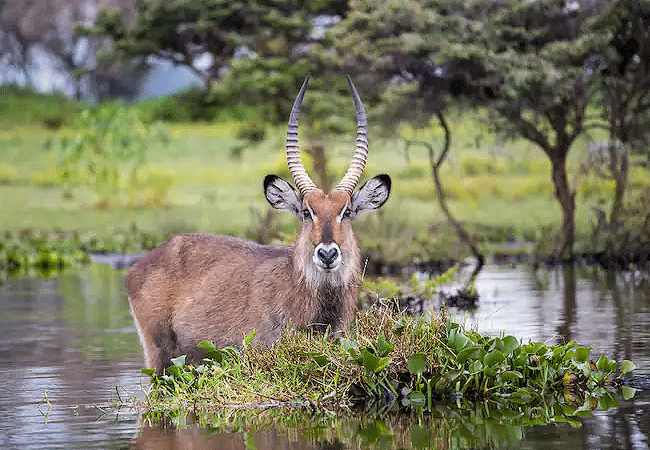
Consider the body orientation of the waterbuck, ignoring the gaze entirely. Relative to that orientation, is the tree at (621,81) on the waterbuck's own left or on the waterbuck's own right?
on the waterbuck's own left

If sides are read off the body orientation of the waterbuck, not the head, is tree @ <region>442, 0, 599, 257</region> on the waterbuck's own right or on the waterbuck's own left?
on the waterbuck's own left

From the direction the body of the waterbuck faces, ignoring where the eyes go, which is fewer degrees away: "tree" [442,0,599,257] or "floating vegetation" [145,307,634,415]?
the floating vegetation

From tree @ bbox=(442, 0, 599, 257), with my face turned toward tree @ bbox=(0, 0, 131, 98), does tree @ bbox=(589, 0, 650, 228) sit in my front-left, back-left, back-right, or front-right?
back-right

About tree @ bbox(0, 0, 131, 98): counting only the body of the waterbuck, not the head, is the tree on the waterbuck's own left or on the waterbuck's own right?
on the waterbuck's own left

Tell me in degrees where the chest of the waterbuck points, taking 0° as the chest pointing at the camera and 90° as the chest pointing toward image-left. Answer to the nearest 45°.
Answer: approximately 270°
